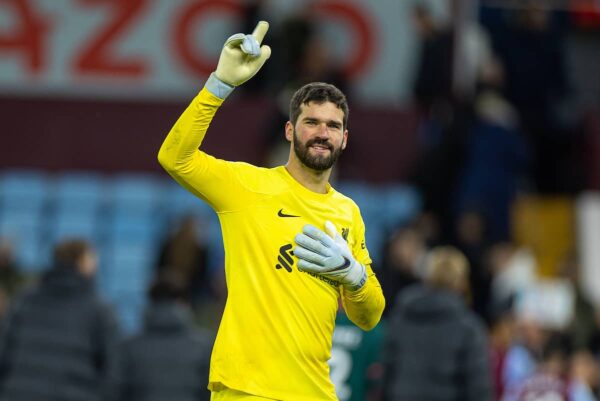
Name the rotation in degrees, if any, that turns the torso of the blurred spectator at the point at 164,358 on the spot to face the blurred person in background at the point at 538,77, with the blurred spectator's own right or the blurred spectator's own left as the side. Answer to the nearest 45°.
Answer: approximately 45° to the blurred spectator's own right

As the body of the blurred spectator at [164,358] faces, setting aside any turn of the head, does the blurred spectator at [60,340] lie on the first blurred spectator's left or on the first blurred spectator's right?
on the first blurred spectator's left

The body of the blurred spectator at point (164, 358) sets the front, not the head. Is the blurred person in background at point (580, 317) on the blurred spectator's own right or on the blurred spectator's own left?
on the blurred spectator's own right

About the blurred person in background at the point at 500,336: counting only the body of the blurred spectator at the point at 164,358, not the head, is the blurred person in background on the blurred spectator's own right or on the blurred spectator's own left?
on the blurred spectator's own right

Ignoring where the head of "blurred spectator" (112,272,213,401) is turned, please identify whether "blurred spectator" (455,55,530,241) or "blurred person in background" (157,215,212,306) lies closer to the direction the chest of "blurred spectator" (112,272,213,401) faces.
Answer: the blurred person in background

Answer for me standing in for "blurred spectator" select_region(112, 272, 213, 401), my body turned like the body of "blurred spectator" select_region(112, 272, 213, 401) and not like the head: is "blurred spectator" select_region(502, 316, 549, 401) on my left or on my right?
on my right

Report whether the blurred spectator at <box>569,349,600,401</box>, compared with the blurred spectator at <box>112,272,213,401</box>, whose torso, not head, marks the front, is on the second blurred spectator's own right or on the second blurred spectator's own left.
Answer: on the second blurred spectator's own right

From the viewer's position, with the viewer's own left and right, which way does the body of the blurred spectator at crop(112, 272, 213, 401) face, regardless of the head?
facing away from the viewer

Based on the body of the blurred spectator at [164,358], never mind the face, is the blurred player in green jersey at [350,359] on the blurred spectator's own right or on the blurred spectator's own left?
on the blurred spectator's own right

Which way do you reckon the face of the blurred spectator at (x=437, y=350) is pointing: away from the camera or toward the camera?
away from the camera
